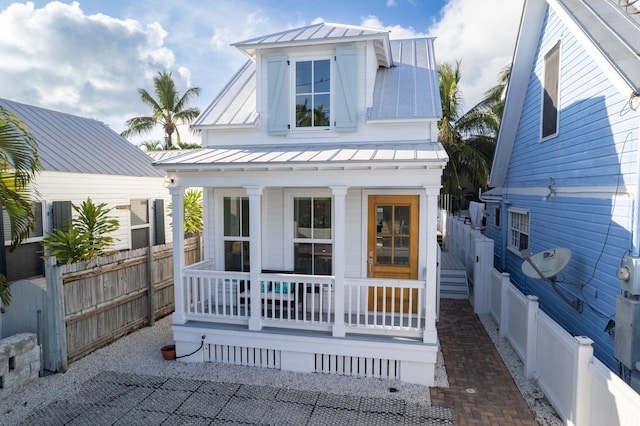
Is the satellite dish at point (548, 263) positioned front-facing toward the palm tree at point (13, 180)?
yes

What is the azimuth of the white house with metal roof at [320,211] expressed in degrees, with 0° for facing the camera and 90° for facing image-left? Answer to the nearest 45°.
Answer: approximately 0°

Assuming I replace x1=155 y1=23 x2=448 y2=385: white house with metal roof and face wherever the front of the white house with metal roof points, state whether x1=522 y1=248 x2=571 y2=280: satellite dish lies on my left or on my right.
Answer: on my left

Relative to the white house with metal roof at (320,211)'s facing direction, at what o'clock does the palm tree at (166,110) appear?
The palm tree is roughly at 5 o'clock from the white house with metal roof.

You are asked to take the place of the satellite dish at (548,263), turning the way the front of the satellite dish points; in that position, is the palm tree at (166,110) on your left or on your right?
on your right

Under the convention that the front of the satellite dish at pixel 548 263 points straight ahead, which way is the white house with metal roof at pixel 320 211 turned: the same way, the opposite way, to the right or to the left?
to the left

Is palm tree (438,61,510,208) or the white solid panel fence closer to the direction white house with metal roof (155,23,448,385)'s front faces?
the white solid panel fence

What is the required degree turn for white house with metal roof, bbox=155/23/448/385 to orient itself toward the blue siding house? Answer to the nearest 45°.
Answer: approximately 90° to its left

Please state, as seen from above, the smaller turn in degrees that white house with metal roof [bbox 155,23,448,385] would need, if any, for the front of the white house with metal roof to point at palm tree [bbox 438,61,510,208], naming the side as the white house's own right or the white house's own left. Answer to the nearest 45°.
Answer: approximately 135° to the white house's own left

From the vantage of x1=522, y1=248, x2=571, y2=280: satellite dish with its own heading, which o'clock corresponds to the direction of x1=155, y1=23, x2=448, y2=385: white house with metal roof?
The white house with metal roof is roughly at 1 o'clock from the satellite dish.

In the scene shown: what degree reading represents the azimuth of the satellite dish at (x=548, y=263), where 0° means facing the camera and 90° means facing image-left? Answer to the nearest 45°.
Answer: approximately 45°

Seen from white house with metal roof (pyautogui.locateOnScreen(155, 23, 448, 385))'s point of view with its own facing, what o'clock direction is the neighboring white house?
The neighboring white house is roughly at 4 o'clock from the white house with metal roof.
